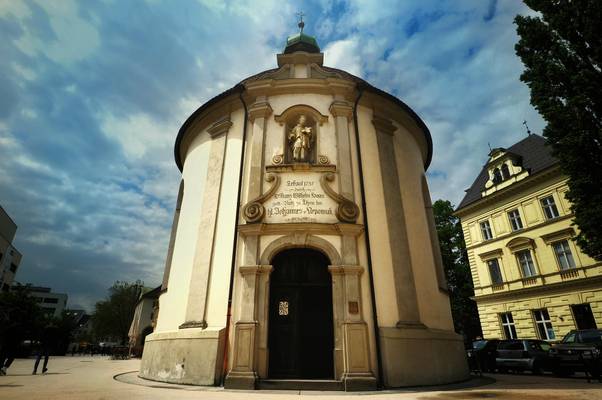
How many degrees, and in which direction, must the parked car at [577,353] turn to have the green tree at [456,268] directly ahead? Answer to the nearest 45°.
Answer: approximately 135° to its right

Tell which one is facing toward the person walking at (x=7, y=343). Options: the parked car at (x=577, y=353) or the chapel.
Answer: the parked car

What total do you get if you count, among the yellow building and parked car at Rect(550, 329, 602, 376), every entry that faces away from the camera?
0

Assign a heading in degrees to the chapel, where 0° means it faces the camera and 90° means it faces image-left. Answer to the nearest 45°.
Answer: approximately 0°

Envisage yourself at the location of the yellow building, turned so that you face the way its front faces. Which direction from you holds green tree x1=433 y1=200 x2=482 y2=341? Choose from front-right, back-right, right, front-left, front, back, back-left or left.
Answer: right

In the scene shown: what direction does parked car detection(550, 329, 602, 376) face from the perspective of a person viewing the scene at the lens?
facing the viewer and to the left of the viewer

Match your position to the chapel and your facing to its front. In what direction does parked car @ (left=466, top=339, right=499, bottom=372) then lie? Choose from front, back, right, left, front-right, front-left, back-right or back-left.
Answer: back-left

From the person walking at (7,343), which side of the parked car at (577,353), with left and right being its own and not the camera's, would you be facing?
front

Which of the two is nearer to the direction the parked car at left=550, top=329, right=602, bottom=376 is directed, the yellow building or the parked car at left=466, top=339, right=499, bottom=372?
the parked car

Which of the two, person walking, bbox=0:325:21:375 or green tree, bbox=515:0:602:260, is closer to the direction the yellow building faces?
the person walking

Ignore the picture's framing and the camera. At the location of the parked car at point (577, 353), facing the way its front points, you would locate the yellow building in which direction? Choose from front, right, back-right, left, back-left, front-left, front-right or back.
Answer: back-right

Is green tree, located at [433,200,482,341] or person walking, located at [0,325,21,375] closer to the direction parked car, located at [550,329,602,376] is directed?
the person walking

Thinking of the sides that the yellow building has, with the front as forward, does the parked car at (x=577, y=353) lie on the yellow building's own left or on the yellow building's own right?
on the yellow building's own left

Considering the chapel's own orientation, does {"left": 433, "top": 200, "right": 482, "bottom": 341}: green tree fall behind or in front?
behind

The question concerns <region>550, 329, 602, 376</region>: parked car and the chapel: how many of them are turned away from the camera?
0
